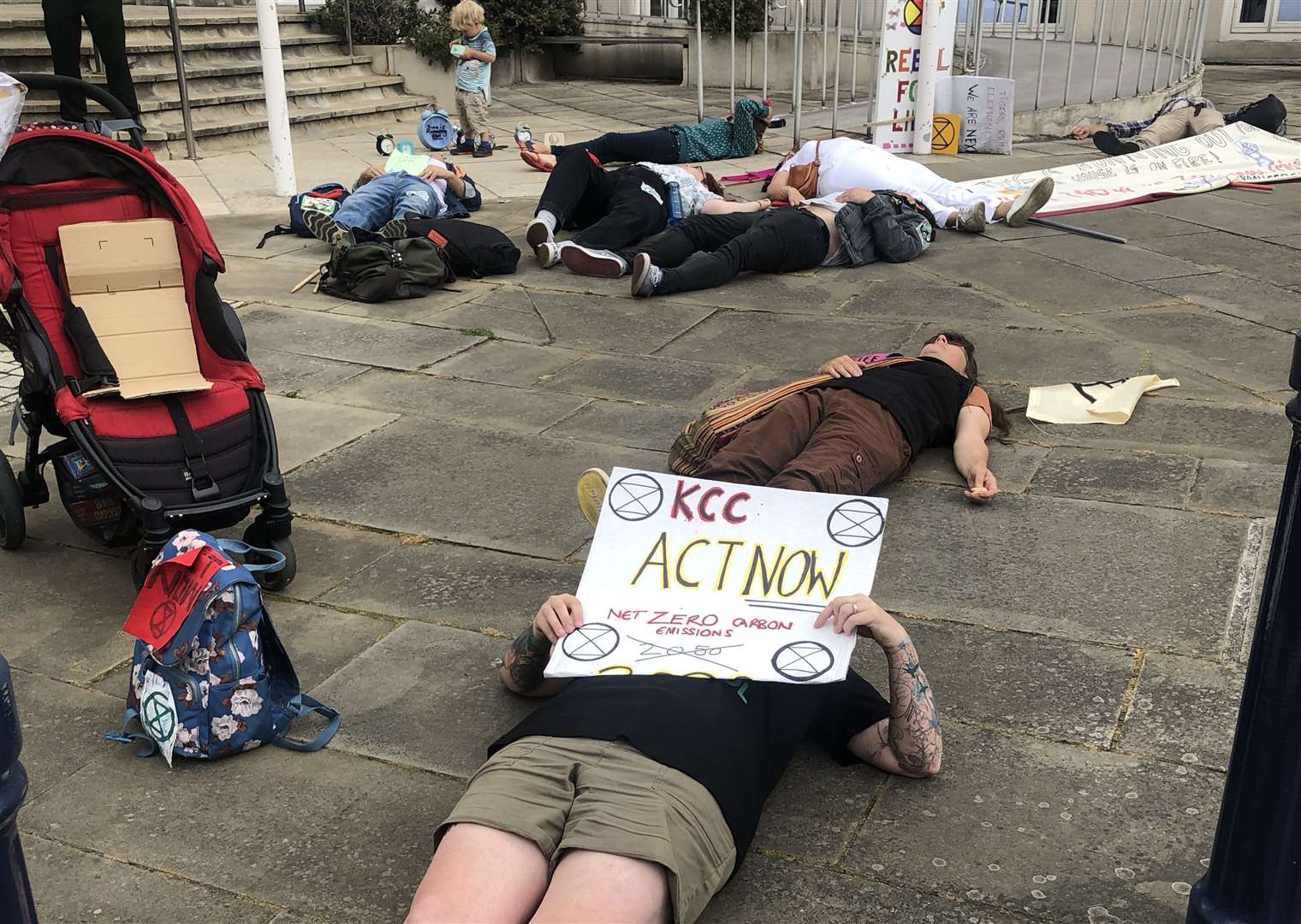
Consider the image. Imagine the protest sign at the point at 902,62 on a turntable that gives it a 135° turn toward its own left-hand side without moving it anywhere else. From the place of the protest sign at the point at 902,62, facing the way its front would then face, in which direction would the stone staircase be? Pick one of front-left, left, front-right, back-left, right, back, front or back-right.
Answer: back-left

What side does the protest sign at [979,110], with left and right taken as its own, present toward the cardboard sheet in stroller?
front

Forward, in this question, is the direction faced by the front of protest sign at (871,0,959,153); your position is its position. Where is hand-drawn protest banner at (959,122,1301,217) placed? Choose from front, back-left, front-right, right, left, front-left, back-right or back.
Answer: front-left

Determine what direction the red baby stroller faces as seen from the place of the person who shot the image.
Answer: facing the viewer and to the right of the viewer

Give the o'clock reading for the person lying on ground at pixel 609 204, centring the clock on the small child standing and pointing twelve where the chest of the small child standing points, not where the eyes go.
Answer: The person lying on ground is roughly at 10 o'clock from the small child standing.

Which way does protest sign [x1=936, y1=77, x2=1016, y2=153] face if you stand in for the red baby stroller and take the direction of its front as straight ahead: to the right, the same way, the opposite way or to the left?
the same way

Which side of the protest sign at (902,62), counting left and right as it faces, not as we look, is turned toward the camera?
front

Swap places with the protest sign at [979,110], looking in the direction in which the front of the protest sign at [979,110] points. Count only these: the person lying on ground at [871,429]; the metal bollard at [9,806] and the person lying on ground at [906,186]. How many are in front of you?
3

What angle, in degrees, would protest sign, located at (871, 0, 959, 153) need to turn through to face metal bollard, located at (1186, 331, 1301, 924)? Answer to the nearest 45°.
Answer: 0° — it already faces it

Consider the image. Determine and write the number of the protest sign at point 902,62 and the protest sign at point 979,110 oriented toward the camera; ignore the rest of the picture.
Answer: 2

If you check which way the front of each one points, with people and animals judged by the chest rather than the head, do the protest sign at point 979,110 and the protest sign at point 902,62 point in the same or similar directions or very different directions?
same or similar directions

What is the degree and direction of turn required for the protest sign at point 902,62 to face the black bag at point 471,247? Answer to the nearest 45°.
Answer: approximately 45° to its right

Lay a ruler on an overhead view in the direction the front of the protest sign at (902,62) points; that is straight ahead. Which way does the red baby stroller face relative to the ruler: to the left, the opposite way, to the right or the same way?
to the left

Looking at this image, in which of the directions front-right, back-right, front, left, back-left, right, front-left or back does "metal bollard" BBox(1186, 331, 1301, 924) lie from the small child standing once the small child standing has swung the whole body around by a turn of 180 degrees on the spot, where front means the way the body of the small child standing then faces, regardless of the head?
back-right

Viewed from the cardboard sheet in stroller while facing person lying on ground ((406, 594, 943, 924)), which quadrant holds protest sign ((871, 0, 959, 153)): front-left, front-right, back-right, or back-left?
back-left

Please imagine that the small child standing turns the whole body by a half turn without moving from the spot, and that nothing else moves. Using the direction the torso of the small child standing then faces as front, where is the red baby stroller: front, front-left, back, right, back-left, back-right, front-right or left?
back-right

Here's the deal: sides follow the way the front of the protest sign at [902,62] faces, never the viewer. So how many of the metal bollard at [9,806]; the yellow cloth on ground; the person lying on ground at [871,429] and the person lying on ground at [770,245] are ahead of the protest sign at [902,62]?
4

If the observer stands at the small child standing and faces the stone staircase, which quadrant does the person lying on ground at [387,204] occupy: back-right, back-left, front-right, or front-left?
back-left

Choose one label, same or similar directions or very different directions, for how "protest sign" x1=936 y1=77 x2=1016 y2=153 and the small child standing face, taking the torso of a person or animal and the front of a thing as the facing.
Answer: same or similar directions
